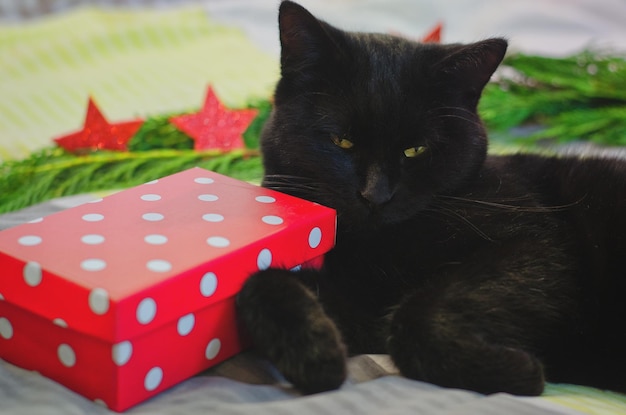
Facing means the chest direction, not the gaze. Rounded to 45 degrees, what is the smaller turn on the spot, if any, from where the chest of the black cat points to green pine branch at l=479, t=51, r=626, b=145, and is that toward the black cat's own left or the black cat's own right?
approximately 135° to the black cat's own right

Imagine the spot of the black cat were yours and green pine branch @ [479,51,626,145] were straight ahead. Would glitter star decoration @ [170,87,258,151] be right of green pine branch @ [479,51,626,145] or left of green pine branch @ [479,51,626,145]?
left

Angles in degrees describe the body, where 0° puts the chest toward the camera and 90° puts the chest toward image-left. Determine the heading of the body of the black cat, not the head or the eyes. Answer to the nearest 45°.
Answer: approximately 45°

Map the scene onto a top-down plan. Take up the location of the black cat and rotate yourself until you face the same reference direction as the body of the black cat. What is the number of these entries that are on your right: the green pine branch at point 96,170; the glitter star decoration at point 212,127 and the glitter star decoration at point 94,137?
3

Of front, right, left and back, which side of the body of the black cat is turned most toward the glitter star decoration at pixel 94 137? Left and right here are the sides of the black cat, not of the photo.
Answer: right

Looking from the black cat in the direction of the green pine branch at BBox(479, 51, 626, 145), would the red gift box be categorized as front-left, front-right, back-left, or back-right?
back-left

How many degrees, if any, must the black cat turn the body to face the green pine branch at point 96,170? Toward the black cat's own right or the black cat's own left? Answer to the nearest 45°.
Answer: approximately 90° to the black cat's own right
